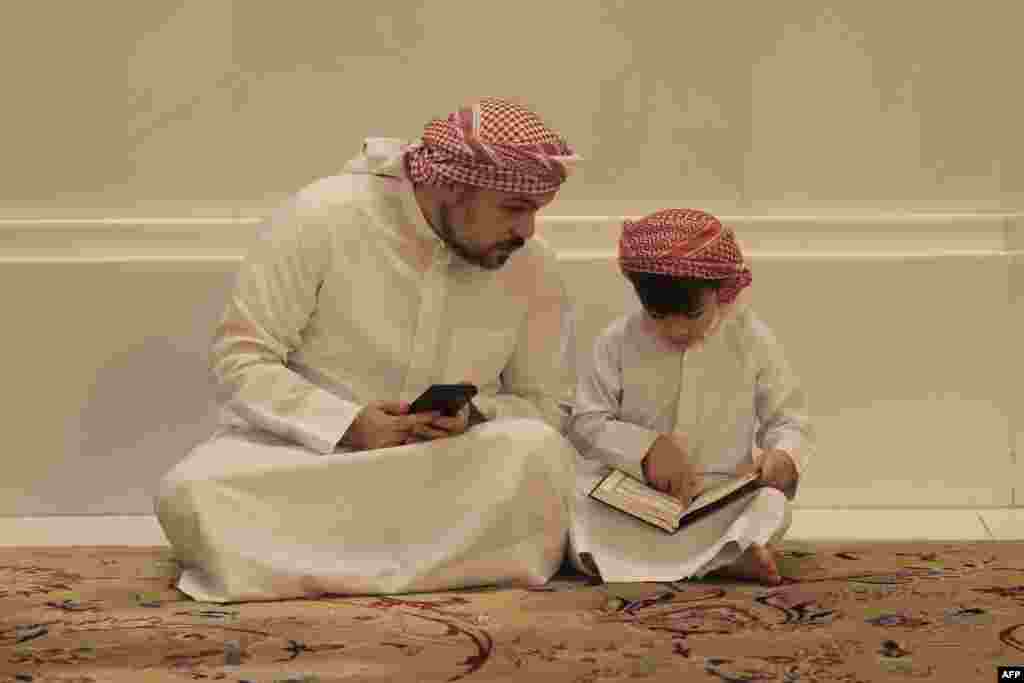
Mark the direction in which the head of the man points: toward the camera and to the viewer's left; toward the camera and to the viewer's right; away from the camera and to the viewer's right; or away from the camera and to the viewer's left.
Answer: toward the camera and to the viewer's right

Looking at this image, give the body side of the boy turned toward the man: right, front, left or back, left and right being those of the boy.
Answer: right

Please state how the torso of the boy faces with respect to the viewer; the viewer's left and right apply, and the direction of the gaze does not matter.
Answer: facing the viewer
